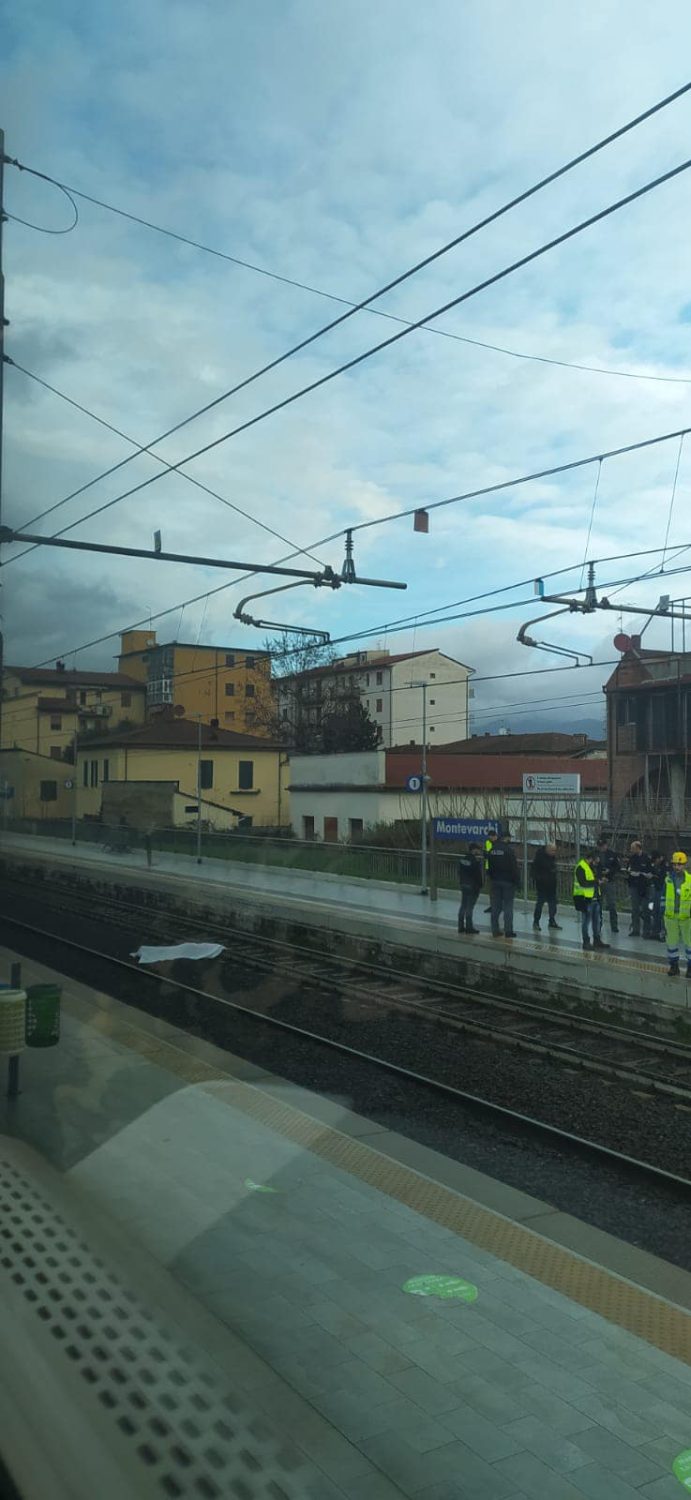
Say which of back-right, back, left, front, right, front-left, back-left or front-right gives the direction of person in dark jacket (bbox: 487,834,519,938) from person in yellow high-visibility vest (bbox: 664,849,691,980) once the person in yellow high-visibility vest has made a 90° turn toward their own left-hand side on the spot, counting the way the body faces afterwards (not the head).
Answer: back-left

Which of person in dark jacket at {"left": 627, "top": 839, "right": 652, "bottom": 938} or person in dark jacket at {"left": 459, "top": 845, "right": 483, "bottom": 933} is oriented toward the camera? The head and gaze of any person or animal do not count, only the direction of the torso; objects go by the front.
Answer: person in dark jacket at {"left": 627, "top": 839, "right": 652, "bottom": 938}

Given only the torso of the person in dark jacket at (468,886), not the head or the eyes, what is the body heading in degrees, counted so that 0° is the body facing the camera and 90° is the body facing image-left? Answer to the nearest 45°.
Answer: approximately 270°

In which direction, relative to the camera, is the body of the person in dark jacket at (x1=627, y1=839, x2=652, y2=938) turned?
toward the camera

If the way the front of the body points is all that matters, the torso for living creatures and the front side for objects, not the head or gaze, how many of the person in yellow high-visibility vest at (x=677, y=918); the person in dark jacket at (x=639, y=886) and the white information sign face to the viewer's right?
0

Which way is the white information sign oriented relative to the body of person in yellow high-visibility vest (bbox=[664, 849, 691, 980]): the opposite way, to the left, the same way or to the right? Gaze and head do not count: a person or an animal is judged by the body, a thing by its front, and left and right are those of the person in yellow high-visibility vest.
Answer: the same way

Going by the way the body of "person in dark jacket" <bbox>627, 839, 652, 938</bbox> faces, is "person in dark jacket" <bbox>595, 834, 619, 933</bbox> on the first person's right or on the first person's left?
on the first person's right

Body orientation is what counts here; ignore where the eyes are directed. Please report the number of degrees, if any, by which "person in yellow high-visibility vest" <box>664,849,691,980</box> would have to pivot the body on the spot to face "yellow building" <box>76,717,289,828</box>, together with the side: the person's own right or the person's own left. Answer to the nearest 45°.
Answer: approximately 135° to the person's own right

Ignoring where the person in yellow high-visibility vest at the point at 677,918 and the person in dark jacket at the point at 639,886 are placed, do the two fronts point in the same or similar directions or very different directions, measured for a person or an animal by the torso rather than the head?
same or similar directions

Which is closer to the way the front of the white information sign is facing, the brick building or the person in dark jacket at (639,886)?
the person in dark jacket

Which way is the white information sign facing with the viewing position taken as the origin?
facing the viewer

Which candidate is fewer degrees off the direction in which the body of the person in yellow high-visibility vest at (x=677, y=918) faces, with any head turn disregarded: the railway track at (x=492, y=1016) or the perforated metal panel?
the perforated metal panel
